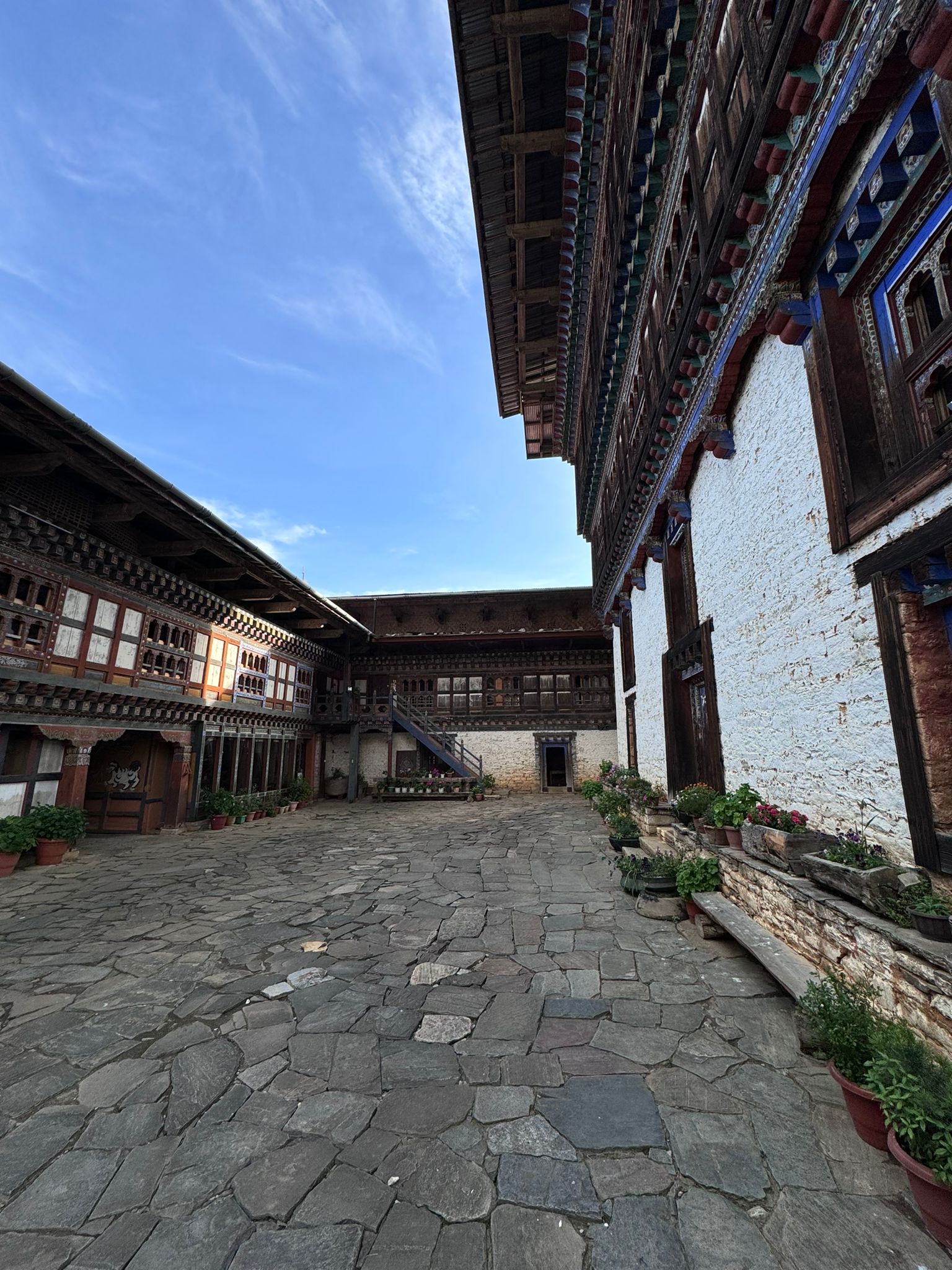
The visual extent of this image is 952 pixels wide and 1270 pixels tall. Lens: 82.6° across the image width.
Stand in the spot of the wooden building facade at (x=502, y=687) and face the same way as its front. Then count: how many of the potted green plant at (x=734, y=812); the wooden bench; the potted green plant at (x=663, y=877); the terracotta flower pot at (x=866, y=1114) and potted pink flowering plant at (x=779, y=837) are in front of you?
5

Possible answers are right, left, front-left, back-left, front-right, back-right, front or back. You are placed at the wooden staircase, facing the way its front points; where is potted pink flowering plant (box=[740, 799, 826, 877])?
right

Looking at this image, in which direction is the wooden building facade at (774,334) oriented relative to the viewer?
to the viewer's left

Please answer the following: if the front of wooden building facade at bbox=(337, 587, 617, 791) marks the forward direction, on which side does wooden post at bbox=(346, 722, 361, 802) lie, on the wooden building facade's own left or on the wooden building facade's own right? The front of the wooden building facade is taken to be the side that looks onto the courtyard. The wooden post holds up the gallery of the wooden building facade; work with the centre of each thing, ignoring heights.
on the wooden building facade's own right

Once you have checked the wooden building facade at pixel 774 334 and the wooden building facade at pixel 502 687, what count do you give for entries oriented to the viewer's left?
1

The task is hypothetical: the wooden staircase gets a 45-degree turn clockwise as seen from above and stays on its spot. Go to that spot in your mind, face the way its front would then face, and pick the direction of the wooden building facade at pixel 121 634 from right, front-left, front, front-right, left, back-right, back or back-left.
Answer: right

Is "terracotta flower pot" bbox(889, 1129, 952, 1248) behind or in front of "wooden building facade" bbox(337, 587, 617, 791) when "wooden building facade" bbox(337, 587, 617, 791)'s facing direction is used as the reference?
in front

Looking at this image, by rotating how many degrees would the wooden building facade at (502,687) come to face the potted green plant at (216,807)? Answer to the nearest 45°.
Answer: approximately 45° to its right

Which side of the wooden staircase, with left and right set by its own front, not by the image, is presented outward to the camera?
right

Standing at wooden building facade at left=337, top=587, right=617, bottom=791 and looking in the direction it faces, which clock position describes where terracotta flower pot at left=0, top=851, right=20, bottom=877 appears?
The terracotta flower pot is roughly at 1 o'clock from the wooden building facade.

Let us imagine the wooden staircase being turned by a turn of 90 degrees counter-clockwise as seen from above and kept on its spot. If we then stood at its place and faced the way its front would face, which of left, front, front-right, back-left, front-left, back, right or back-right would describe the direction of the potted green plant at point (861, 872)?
back

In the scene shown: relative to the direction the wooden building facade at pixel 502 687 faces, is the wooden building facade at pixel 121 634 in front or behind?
in front

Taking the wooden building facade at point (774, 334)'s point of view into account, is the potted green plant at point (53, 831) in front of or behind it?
in front

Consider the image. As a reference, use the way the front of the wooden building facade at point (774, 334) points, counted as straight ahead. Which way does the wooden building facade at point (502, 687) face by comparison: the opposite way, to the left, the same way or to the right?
to the left

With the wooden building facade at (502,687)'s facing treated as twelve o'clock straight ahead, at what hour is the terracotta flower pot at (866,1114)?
The terracotta flower pot is roughly at 12 o'clock from the wooden building facade.
